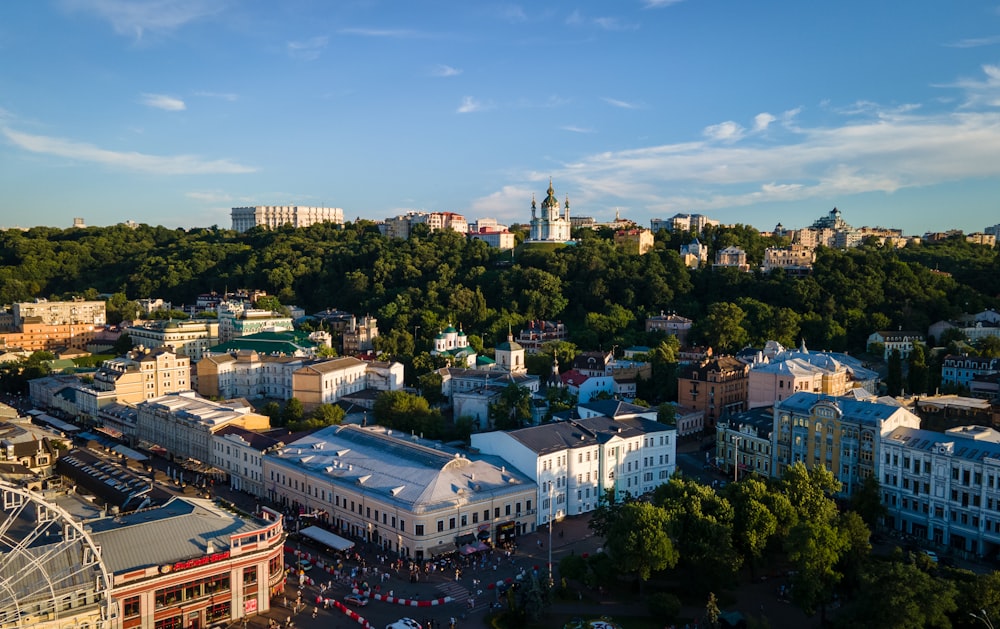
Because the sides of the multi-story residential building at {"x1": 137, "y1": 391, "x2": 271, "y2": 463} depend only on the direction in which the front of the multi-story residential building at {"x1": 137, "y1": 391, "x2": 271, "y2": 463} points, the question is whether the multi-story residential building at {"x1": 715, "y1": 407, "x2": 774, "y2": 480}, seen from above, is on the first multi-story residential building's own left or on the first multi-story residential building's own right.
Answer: on the first multi-story residential building's own left

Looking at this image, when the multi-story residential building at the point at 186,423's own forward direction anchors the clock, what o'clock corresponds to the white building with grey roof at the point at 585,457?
The white building with grey roof is roughly at 9 o'clock from the multi-story residential building.

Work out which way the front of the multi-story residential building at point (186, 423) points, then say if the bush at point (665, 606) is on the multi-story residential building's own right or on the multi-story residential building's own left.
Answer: on the multi-story residential building's own left

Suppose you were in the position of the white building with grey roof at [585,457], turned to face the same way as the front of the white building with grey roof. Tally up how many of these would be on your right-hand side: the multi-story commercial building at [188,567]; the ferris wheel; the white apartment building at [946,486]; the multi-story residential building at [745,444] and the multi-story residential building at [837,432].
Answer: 2

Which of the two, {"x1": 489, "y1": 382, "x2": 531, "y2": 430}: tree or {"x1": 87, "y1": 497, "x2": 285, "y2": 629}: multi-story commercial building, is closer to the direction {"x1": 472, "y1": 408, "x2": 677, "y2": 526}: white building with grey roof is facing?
the multi-story commercial building

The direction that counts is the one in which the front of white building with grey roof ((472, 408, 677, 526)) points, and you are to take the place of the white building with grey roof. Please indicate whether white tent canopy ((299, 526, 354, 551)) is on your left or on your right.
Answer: on your right

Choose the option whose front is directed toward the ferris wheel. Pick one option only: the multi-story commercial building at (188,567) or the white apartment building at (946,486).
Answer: the white apartment building

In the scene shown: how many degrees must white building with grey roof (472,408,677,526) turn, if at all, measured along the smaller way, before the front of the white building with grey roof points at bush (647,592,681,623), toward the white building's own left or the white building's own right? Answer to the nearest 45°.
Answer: approximately 45° to the white building's own right

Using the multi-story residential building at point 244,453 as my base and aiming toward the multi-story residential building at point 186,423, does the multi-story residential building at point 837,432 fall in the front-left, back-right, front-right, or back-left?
back-right

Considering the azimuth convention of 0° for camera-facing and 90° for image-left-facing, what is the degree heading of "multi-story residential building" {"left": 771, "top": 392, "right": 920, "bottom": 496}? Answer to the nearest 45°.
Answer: approximately 45°

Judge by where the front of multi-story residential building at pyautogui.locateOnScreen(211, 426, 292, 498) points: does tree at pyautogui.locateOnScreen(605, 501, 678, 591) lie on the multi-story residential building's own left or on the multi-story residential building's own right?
on the multi-story residential building's own left

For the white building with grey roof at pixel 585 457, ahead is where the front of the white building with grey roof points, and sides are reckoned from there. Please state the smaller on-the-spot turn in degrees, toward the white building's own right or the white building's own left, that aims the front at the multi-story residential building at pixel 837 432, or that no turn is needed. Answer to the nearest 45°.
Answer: approximately 45° to the white building's own left
